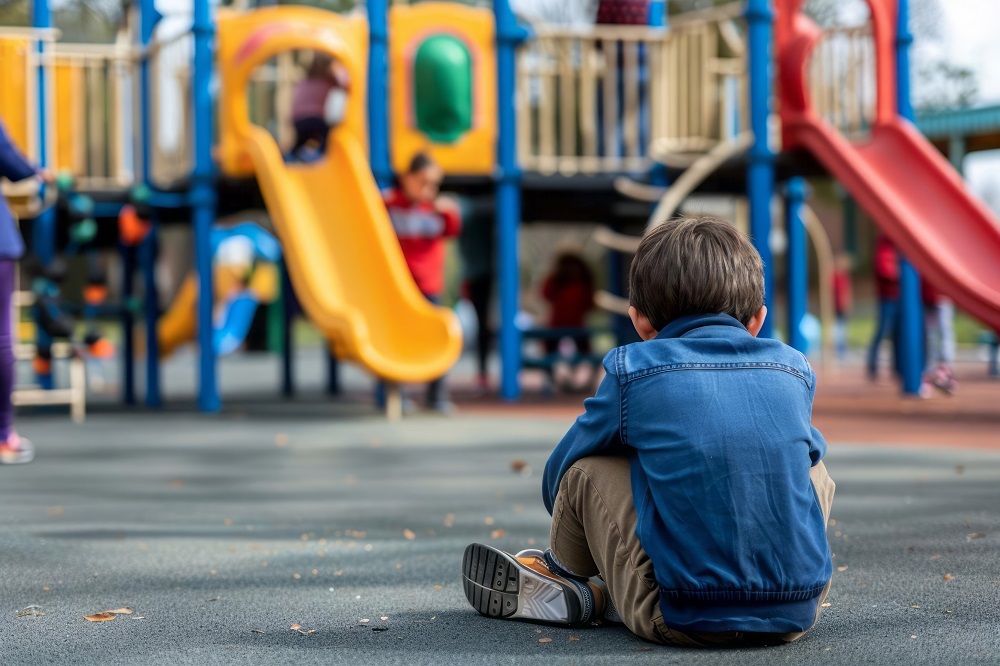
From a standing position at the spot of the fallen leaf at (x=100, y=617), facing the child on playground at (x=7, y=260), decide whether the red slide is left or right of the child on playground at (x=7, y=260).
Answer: right

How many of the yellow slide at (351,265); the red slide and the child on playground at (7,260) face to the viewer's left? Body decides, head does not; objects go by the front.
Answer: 0

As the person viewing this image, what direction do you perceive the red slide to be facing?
facing the viewer and to the right of the viewer

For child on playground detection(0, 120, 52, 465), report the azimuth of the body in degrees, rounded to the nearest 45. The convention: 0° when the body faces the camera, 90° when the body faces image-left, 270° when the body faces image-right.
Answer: approximately 270°

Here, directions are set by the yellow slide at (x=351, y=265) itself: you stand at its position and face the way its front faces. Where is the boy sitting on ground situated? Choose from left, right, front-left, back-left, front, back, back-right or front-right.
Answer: front-right

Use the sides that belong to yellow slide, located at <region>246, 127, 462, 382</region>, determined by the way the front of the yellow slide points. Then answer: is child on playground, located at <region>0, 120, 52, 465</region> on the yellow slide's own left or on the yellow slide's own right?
on the yellow slide's own right

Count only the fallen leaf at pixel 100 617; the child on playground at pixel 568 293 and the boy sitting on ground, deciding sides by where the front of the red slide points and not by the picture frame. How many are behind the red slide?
1

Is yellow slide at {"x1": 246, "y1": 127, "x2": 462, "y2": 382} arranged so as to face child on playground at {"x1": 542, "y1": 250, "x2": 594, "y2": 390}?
no

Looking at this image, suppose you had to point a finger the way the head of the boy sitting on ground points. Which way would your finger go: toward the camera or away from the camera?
away from the camera

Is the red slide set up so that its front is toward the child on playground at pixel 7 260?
no
